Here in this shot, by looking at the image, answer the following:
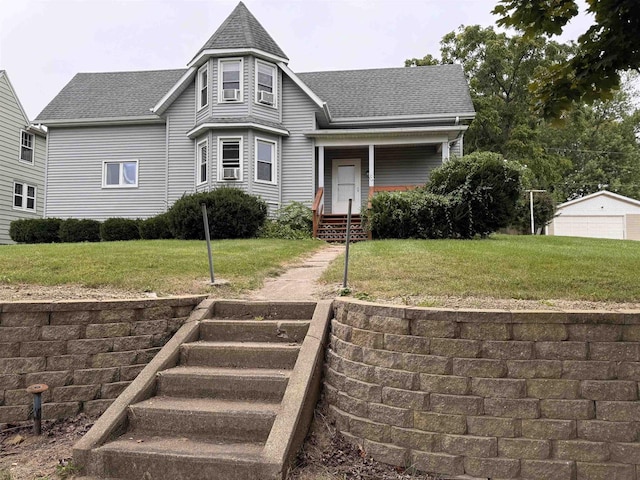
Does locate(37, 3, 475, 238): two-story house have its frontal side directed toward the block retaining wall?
yes

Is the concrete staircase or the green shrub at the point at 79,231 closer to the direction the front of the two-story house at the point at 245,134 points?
the concrete staircase

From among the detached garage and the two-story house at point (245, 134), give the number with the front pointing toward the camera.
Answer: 2

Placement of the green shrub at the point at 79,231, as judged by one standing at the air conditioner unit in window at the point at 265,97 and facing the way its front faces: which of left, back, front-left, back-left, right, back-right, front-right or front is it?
back-right

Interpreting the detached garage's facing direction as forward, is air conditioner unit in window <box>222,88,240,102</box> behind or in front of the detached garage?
in front

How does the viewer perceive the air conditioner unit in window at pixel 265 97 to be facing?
facing the viewer and to the right of the viewer

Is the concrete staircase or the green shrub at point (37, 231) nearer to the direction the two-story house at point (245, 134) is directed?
the concrete staircase

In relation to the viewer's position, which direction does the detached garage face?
facing the viewer

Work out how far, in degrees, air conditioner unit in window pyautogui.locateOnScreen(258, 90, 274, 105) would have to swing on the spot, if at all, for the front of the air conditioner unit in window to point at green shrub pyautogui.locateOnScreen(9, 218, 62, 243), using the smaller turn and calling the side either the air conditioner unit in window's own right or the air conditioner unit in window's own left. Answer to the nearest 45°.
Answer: approximately 135° to the air conditioner unit in window's own right

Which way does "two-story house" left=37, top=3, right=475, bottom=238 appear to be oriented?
toward the camera

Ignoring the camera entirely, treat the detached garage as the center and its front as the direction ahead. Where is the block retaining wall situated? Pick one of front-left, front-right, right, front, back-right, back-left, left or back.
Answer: front
